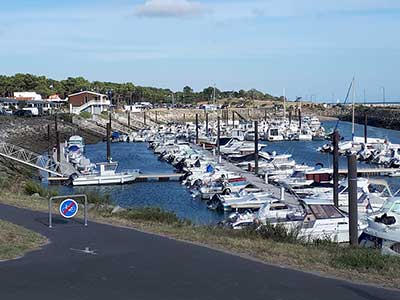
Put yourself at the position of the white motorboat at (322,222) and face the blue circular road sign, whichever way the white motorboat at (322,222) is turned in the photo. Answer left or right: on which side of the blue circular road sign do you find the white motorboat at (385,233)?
left

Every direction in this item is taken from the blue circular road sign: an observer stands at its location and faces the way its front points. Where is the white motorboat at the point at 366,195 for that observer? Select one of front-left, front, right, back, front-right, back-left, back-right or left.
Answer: back-left

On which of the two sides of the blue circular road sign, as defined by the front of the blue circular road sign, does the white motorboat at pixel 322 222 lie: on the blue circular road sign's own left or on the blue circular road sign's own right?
on the blue circular road sign's own left

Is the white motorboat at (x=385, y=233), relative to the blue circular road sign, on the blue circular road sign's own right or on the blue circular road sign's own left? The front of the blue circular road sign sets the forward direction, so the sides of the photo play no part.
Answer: on the blue circular road sign's own left

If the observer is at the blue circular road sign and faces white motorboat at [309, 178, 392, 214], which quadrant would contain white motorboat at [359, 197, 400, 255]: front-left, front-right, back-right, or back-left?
front-right

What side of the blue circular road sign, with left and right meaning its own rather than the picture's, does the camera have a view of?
front

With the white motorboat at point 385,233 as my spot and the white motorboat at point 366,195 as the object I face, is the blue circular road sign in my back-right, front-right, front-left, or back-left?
back-left
